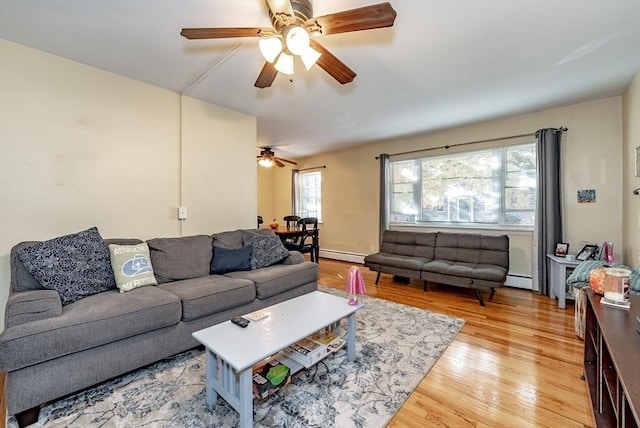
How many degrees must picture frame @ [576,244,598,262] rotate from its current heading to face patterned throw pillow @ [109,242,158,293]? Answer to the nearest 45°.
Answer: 0° — it already faces it

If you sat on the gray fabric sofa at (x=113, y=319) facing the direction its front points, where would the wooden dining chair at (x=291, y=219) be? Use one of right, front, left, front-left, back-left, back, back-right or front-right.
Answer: left

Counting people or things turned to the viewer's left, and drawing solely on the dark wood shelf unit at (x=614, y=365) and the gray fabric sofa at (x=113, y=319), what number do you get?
1

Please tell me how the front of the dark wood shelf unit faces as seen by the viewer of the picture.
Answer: facing to the left of the viewer

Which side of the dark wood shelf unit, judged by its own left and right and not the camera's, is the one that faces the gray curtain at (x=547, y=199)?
right

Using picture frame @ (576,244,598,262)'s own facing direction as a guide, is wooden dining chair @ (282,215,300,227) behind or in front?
in front

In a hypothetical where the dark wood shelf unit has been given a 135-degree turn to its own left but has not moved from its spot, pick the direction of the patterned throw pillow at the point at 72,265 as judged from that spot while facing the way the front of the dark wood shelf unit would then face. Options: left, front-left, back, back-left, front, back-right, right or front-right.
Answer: right

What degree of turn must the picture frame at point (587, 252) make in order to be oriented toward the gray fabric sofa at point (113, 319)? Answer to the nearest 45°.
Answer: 0° — it already faces it

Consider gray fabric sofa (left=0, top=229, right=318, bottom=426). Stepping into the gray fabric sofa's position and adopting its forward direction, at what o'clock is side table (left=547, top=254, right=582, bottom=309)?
The side table is roughly at 11 o'clock from the gray fabric sofa.

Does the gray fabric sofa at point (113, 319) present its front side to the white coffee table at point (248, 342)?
yes

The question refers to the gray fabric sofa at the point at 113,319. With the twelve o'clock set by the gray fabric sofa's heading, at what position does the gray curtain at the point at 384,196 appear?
The gray curtain is roughly at 10 o'clock from the gray fabric sofa.

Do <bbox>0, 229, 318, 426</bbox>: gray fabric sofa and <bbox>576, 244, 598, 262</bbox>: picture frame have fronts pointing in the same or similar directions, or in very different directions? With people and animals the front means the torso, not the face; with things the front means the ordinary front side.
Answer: very different directions

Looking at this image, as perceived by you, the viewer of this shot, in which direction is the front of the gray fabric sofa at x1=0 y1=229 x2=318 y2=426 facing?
facing the viewer and to the right of the viewer
